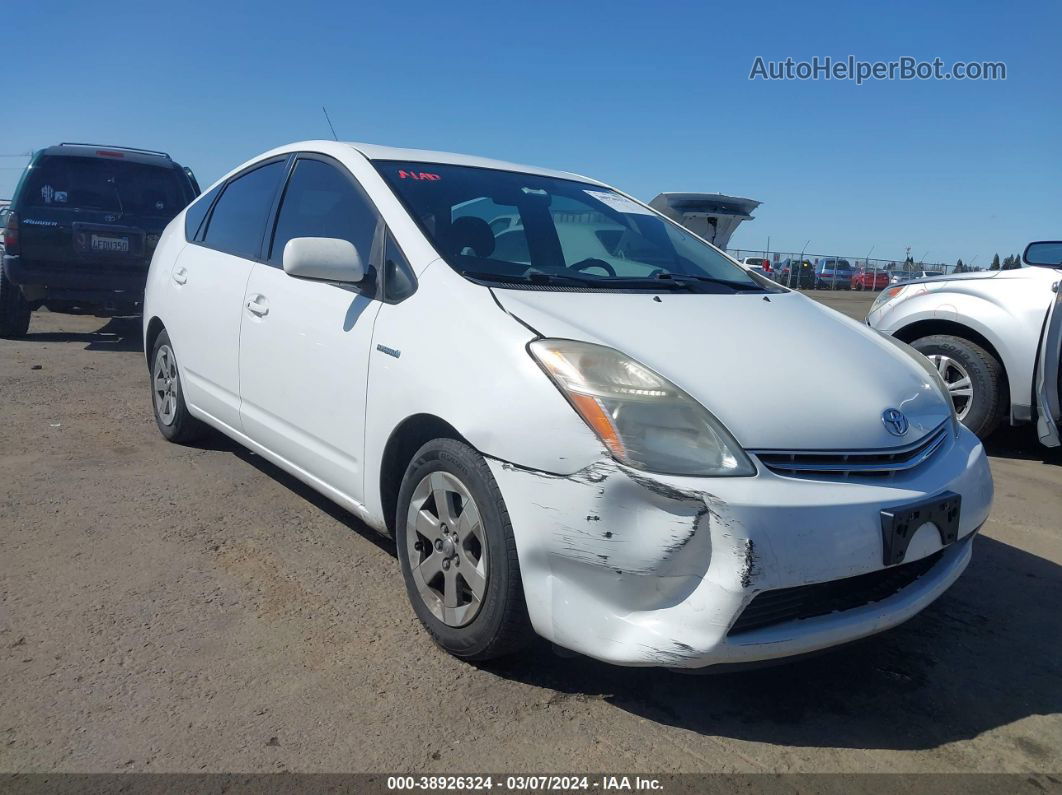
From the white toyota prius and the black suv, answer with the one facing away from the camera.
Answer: the black suv

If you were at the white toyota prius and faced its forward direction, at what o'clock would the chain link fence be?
The chain link fence is roughly at 8 o'clock from the white toyota prius.

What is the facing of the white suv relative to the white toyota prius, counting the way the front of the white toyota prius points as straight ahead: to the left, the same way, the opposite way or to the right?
the opposite way

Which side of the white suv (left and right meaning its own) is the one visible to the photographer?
left

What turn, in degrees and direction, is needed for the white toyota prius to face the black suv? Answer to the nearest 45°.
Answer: approximately 180°

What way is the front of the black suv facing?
away from the camera

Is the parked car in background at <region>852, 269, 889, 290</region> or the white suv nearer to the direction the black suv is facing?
the parked car in background

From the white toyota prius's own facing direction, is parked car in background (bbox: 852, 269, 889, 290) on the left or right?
on its left

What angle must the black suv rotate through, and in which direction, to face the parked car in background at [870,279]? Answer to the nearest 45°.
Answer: approximately 45° to its right

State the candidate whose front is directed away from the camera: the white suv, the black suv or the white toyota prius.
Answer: the black suv

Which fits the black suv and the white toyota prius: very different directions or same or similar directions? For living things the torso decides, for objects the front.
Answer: very different directions

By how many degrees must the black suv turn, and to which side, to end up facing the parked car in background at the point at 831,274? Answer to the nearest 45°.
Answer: approximately 45° to its right
